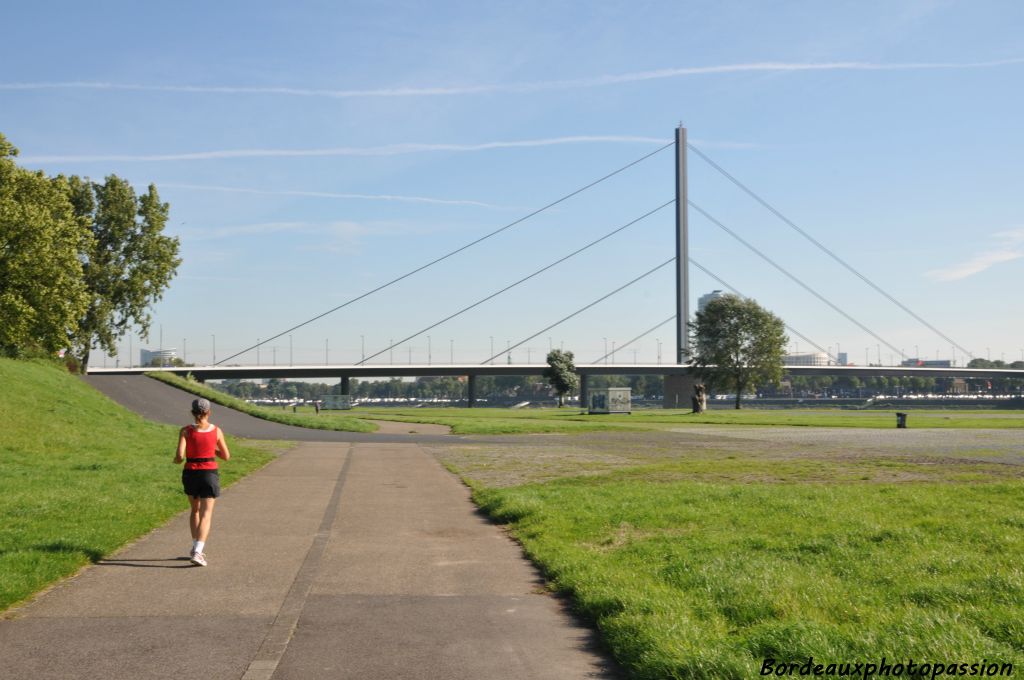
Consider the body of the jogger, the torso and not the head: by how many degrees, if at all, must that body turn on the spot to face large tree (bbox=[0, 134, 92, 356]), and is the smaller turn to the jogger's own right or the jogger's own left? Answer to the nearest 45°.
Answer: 0° — they already face it

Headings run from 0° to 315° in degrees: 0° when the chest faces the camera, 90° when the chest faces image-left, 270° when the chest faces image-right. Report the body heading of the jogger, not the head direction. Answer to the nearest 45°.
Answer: approximately 180°
